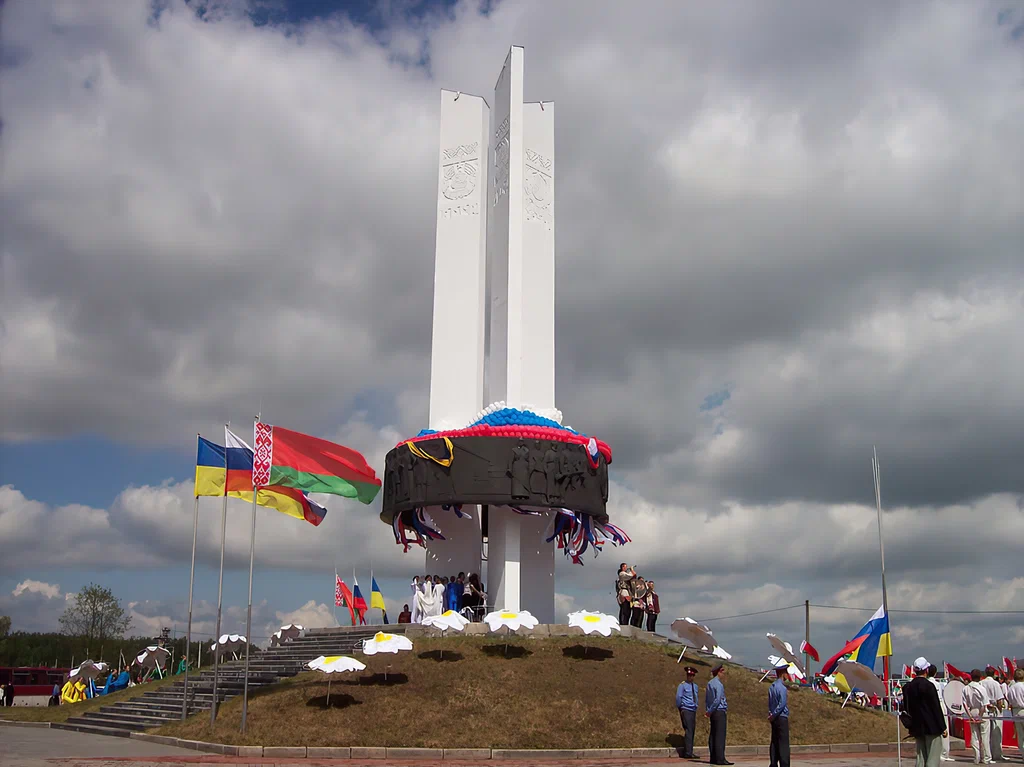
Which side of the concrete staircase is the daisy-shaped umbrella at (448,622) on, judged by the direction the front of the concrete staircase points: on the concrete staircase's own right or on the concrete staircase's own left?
on the concrete staircase's own left

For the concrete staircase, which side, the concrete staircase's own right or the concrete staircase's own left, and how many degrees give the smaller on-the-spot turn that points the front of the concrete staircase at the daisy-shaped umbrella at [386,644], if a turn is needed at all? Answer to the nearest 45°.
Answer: approximately 90° to the concrete staircase's own left

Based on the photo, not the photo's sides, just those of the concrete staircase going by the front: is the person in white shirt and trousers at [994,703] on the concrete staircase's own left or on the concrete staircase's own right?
on the concrete staircase's own left

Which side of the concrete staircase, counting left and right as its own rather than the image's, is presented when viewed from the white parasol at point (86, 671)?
right

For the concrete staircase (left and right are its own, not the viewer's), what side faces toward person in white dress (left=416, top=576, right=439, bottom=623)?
back

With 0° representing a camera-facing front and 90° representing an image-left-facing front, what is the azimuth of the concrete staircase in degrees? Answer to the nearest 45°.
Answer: approximately 45°

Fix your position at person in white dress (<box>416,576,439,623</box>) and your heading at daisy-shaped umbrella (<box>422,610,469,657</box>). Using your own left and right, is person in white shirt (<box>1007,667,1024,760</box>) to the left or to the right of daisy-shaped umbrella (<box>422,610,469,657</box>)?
left

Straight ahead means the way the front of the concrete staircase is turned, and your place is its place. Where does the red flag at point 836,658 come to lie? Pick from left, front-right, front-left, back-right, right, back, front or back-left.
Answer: back-left

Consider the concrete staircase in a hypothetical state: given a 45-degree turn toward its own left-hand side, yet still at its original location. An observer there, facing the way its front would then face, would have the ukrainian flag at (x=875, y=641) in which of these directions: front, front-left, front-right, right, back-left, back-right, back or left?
front-left
